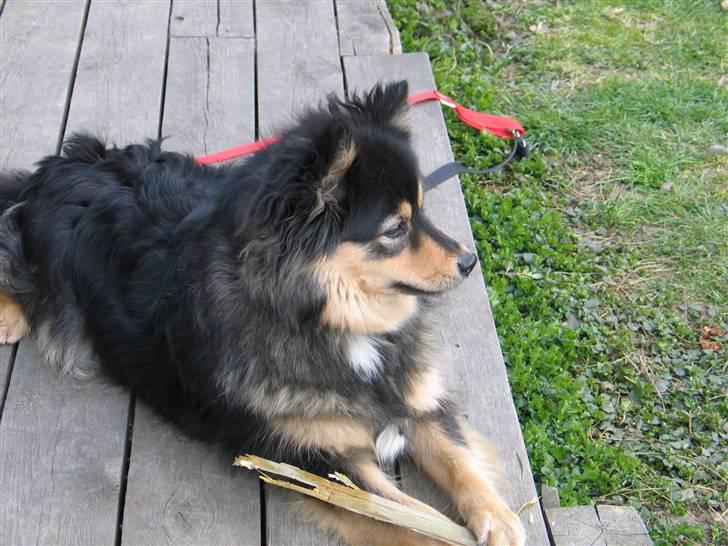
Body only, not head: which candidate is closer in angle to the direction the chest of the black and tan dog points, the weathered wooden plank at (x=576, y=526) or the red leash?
the weathered wooden plank

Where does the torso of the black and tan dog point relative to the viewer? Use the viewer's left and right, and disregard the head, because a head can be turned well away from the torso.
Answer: facing the viewer and to the right of the viewer

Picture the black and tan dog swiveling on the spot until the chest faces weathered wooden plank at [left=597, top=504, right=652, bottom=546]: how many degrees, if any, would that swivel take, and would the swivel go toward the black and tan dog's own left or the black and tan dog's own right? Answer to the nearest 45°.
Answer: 0° — it already faces it

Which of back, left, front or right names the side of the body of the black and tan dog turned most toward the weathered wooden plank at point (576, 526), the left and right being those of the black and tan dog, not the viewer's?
front
